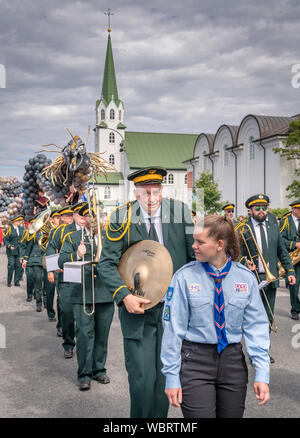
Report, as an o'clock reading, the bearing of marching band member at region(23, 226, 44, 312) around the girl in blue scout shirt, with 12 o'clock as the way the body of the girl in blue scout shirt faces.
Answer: The marching band member is roughly at 5 o'clock from the girl in blue scout shirt.

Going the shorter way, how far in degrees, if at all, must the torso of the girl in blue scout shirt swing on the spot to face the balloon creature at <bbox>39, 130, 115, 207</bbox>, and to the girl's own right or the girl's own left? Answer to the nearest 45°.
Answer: approximately 135° to the girl's own right

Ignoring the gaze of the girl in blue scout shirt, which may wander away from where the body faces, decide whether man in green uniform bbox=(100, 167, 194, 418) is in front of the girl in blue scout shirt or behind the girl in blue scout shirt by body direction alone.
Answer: behind

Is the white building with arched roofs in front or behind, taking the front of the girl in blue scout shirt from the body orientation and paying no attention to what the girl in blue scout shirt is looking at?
behind

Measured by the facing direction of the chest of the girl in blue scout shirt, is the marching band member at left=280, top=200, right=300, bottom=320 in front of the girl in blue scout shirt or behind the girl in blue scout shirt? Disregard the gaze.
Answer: behind

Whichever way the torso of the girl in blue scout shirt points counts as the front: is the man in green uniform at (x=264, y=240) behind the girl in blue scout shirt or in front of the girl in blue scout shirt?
behind

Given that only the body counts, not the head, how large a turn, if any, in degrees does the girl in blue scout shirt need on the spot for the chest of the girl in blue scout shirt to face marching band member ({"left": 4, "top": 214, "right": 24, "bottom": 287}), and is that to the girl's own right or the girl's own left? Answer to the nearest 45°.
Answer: approximately 135° to the girl's own right

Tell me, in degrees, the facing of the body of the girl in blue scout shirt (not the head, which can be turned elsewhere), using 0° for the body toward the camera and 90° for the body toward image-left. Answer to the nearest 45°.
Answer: approximately 0°

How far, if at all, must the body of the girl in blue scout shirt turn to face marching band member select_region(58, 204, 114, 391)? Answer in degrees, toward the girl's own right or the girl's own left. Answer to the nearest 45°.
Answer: approximately 135° to the girl's own right

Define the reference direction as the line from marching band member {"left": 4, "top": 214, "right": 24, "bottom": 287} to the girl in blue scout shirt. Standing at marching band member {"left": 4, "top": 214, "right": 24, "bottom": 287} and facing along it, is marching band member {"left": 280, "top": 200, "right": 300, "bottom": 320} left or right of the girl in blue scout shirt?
left
